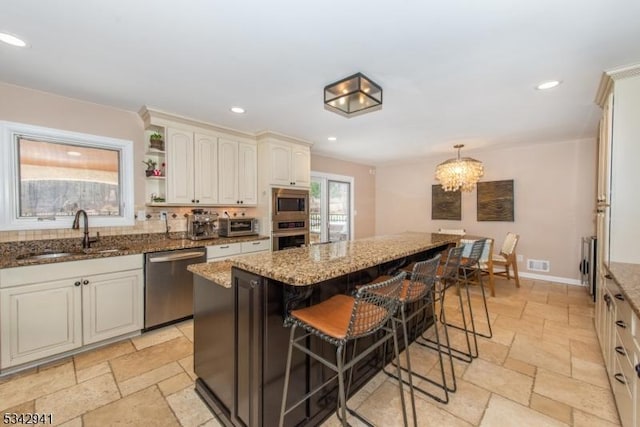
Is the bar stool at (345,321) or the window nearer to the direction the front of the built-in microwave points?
the bar stool

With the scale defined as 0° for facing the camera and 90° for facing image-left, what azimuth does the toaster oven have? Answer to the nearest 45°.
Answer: approximately 315°

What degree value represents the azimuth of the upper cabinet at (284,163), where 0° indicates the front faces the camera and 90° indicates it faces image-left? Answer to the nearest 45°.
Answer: approximately 315°

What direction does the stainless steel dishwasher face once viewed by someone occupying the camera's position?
facing the viewer and to the right of the viewer

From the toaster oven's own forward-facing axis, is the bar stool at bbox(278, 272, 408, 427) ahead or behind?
ahead

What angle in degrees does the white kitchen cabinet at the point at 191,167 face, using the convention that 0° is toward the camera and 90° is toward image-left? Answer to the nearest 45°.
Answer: approximately 315°

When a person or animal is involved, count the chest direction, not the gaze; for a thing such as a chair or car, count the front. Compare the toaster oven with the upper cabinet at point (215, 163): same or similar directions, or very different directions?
same or similar directions

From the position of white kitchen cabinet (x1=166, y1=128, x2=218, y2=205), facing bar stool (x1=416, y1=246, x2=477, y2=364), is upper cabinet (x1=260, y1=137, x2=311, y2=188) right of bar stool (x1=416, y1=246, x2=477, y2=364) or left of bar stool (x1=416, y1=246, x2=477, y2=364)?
left

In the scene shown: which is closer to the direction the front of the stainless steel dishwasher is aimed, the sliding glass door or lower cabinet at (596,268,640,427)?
the lower cabinet

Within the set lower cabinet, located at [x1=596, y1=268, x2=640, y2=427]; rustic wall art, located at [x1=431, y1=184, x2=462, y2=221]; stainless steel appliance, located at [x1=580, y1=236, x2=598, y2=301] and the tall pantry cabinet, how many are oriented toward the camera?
1

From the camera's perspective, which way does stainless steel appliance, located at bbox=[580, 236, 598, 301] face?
to the viewer's left

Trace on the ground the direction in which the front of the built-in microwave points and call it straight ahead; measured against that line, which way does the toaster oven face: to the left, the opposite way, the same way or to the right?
the same way

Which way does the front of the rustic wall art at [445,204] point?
toward the camera

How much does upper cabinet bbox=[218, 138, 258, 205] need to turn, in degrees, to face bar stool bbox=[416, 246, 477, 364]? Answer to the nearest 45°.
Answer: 0° — it already faces it

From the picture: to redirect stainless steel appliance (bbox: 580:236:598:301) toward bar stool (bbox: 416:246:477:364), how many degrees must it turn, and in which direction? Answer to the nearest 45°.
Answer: approximately 90° to its left

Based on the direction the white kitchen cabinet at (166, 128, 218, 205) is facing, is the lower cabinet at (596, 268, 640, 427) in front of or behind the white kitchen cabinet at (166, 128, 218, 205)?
in front
